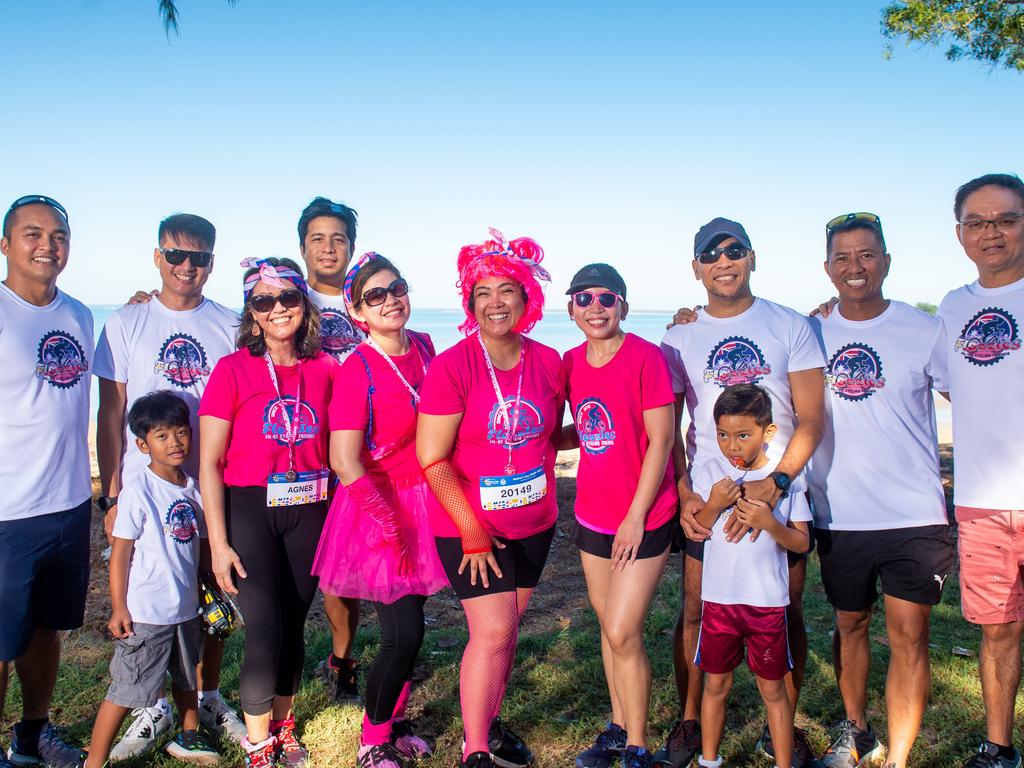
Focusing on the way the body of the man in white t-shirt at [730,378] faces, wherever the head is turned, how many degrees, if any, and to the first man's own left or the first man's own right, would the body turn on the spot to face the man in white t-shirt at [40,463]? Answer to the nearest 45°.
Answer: approximately 90° to the first man's own right

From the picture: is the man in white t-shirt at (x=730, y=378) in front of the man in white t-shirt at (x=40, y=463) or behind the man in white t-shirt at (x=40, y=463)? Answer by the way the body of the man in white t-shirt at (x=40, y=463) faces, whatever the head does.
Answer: in front

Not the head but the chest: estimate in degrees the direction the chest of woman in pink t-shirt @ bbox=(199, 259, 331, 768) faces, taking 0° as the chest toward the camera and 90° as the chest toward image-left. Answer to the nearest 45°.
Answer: approximately 315°

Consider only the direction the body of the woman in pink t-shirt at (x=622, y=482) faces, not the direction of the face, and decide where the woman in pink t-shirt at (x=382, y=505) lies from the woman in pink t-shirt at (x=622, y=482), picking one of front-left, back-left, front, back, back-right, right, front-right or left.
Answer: front-right

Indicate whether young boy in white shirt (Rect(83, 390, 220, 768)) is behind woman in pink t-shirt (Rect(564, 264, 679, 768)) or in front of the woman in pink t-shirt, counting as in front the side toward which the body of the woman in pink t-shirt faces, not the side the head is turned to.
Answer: in front

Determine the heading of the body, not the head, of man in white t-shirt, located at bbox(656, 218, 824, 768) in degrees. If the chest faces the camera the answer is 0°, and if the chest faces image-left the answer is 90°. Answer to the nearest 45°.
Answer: approximately 0°

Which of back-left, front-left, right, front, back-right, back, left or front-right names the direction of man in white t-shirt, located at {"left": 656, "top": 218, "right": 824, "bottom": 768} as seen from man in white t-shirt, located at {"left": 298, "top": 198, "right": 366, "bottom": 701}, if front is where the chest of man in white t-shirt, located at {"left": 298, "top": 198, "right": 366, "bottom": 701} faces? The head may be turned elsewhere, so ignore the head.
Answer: front-left

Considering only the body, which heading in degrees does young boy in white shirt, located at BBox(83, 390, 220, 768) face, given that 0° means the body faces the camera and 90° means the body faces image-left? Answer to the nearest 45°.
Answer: approximately 315°

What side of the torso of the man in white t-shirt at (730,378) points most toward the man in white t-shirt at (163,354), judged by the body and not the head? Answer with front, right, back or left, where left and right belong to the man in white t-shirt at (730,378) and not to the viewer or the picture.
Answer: right
